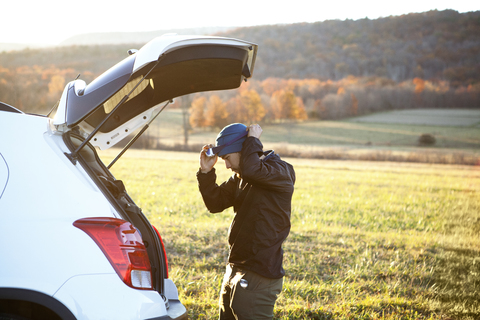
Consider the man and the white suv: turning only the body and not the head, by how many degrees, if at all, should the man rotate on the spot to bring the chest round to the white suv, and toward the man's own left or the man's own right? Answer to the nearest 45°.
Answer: approximately 45° to the man's own left

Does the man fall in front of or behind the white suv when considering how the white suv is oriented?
behind

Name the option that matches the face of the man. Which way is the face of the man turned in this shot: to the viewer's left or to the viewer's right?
to the viewer's left

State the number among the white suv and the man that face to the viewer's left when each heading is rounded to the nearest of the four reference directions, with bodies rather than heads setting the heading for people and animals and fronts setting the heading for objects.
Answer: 2

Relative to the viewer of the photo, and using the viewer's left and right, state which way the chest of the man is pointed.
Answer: facing to the left of the viewer

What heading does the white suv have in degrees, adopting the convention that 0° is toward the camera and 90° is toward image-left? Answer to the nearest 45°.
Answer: approximately 90°

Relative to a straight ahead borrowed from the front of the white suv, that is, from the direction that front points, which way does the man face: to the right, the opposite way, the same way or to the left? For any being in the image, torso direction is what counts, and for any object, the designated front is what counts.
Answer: the same way
